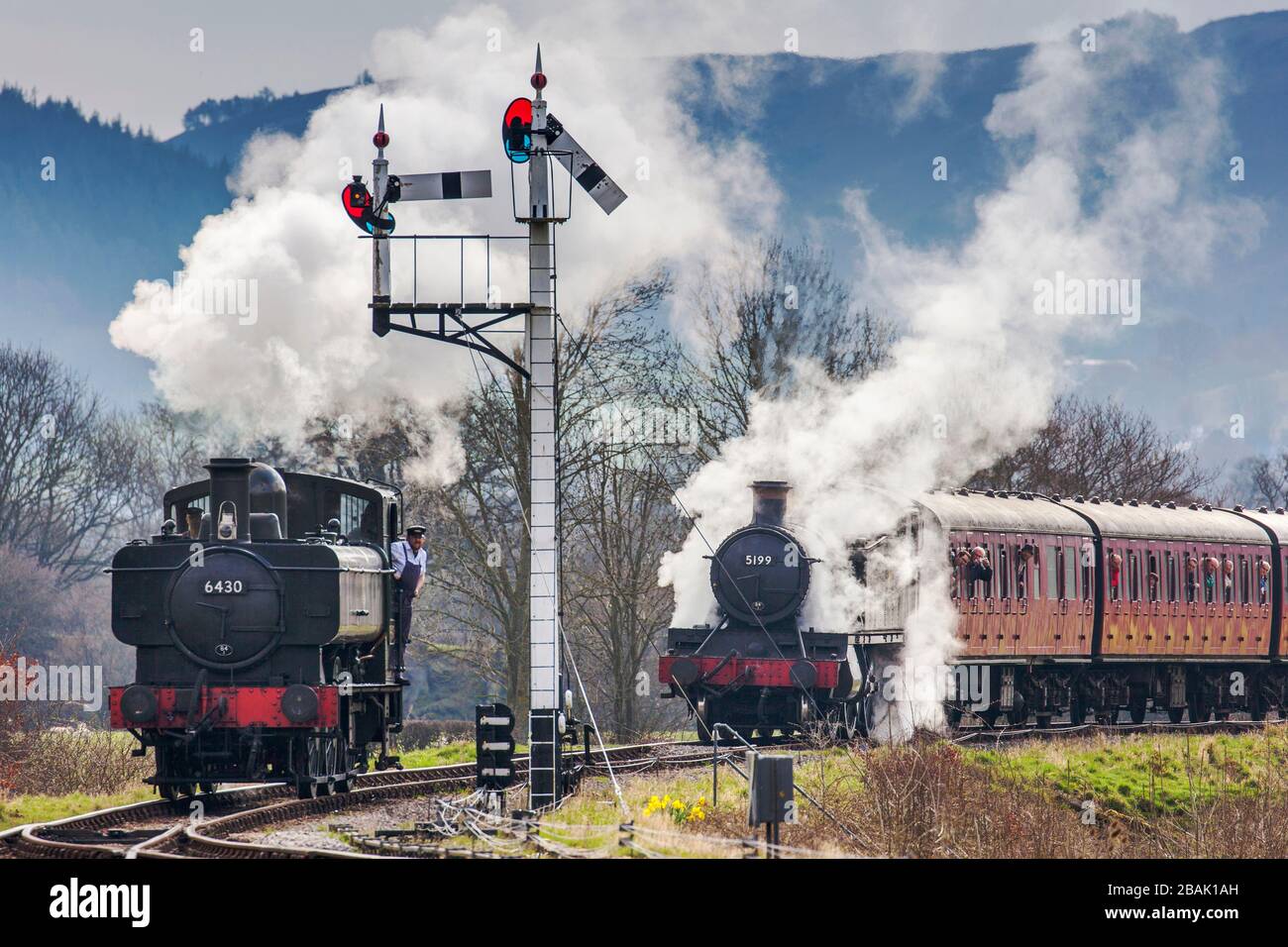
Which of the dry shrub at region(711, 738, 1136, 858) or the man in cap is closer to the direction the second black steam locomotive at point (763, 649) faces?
the dry shrub

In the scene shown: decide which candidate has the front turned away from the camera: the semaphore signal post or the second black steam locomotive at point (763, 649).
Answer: the semaphore signal post

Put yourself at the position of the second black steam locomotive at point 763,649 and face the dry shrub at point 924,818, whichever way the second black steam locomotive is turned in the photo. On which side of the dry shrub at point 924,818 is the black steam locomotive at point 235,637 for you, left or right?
right

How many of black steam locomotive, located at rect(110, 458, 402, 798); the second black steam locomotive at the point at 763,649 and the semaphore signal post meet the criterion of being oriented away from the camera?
1

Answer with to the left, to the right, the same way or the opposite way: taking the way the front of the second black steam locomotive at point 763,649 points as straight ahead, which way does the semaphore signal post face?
the opposite way

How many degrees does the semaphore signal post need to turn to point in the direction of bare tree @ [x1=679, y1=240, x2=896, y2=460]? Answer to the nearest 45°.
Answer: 0° — it already faces it

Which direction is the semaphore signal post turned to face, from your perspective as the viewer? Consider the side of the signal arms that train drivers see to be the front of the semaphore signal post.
facing away from the viewer

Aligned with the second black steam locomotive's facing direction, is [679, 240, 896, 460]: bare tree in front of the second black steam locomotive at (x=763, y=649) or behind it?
behind
